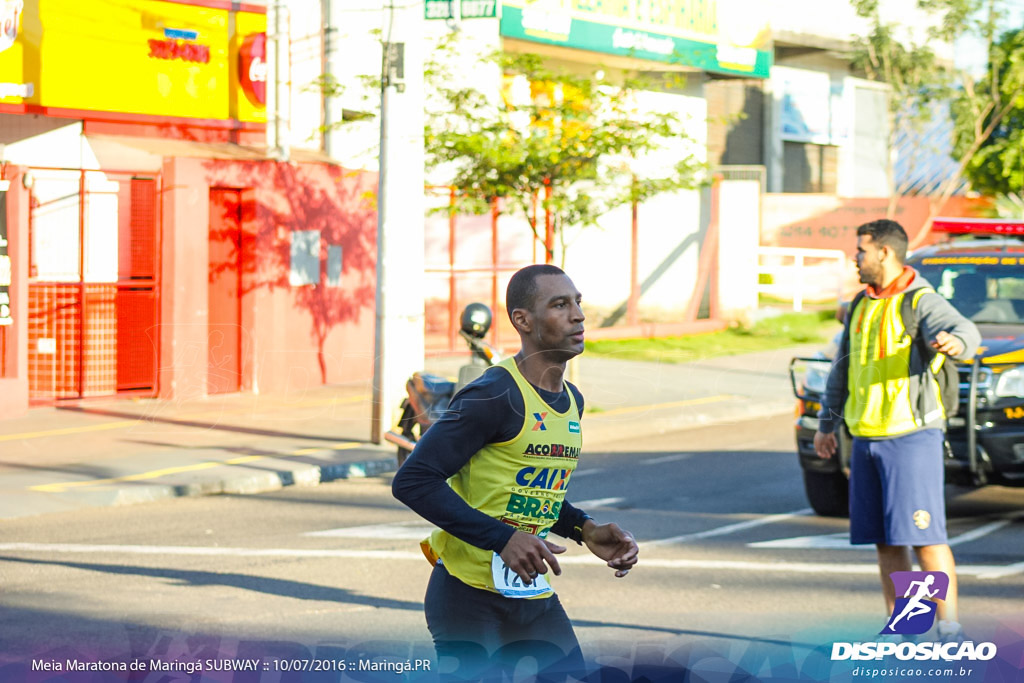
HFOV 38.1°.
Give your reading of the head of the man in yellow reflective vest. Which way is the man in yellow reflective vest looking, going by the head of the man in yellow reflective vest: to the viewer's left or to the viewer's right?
to the viewer's left

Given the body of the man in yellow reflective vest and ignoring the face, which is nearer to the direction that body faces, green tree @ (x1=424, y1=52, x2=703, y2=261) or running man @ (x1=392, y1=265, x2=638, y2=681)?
the running man

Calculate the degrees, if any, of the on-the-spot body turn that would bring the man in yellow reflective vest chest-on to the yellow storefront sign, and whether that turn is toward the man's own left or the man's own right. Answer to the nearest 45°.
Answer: approximately 90° to the man's own right

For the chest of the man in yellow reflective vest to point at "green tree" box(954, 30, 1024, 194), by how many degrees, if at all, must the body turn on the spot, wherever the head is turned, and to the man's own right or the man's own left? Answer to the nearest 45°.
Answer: approximately 135° to the man's own right

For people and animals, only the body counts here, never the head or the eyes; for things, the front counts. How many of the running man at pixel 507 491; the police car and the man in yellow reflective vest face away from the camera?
0

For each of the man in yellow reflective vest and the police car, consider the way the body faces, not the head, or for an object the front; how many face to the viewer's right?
0

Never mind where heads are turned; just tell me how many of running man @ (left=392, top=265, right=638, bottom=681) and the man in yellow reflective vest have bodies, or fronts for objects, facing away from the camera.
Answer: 0

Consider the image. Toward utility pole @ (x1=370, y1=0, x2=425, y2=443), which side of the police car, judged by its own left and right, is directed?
right

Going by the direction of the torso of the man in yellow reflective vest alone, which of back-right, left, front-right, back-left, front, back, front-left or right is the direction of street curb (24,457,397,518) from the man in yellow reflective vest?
right

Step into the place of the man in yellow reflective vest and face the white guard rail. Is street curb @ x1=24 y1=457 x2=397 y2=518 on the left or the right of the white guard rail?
left

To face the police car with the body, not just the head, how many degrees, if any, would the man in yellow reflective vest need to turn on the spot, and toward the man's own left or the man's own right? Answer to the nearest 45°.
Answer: approximately 135° to the man's own right
